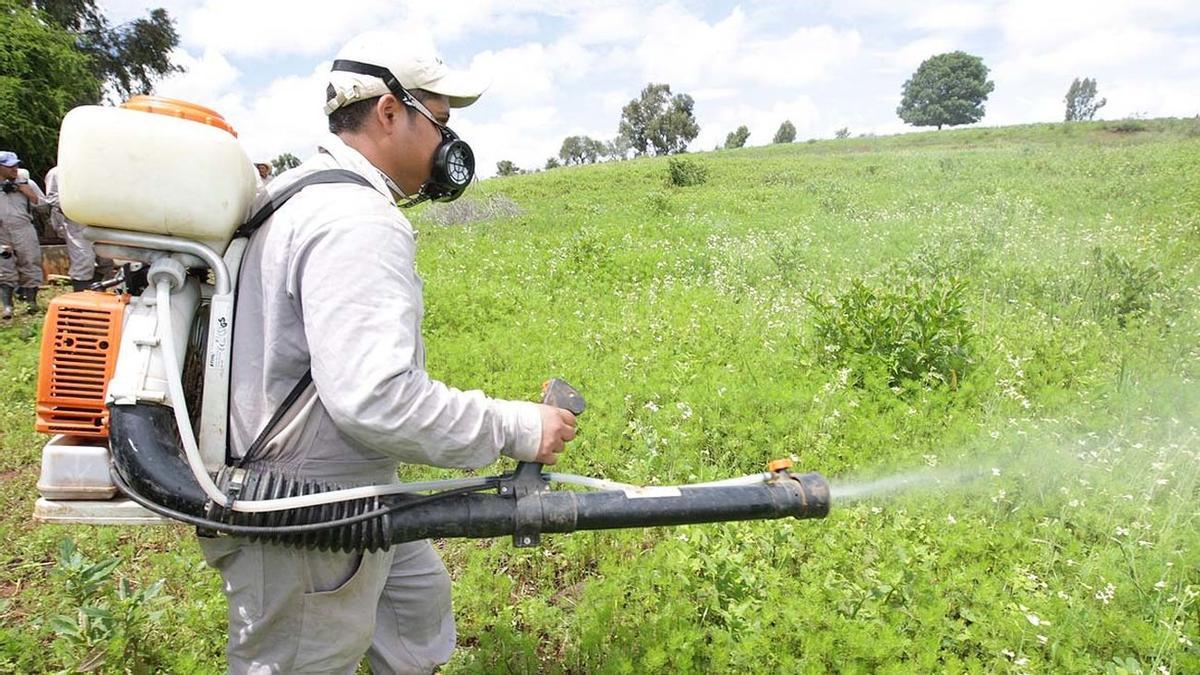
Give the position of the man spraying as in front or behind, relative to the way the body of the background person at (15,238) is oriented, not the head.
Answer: in front

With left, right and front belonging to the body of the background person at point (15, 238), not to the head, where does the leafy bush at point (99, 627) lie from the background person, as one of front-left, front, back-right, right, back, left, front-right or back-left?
front

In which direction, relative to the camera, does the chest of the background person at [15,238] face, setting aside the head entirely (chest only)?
toward the camera

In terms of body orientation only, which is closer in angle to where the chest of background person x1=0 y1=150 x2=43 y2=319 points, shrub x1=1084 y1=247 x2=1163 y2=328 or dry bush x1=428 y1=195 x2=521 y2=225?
the shrub

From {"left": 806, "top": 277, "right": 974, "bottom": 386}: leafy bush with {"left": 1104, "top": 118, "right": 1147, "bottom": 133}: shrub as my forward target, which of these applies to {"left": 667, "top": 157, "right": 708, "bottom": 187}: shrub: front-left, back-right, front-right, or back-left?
front-left

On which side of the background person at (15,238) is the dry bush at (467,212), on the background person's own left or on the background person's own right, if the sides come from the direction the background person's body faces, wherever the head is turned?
on the background person's own left

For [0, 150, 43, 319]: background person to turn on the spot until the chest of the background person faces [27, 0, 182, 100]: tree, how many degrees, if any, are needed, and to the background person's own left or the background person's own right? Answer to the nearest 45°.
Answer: approximately 180°

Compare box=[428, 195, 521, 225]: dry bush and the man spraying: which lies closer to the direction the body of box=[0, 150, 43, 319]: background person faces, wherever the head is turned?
the man spraying

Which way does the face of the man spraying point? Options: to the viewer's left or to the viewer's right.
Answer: to the viewer's right

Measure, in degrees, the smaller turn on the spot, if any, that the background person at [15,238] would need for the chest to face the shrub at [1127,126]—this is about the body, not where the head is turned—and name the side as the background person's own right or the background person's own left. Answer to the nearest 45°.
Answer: approximately 90° to the background person's own left

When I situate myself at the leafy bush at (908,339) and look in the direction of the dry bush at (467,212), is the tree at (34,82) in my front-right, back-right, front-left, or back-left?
front-left

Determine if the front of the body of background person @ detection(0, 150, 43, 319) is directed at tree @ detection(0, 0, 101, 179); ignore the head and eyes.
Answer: no

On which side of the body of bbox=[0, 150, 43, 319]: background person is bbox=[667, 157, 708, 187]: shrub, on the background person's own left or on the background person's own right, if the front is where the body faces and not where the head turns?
on the background person's own left
